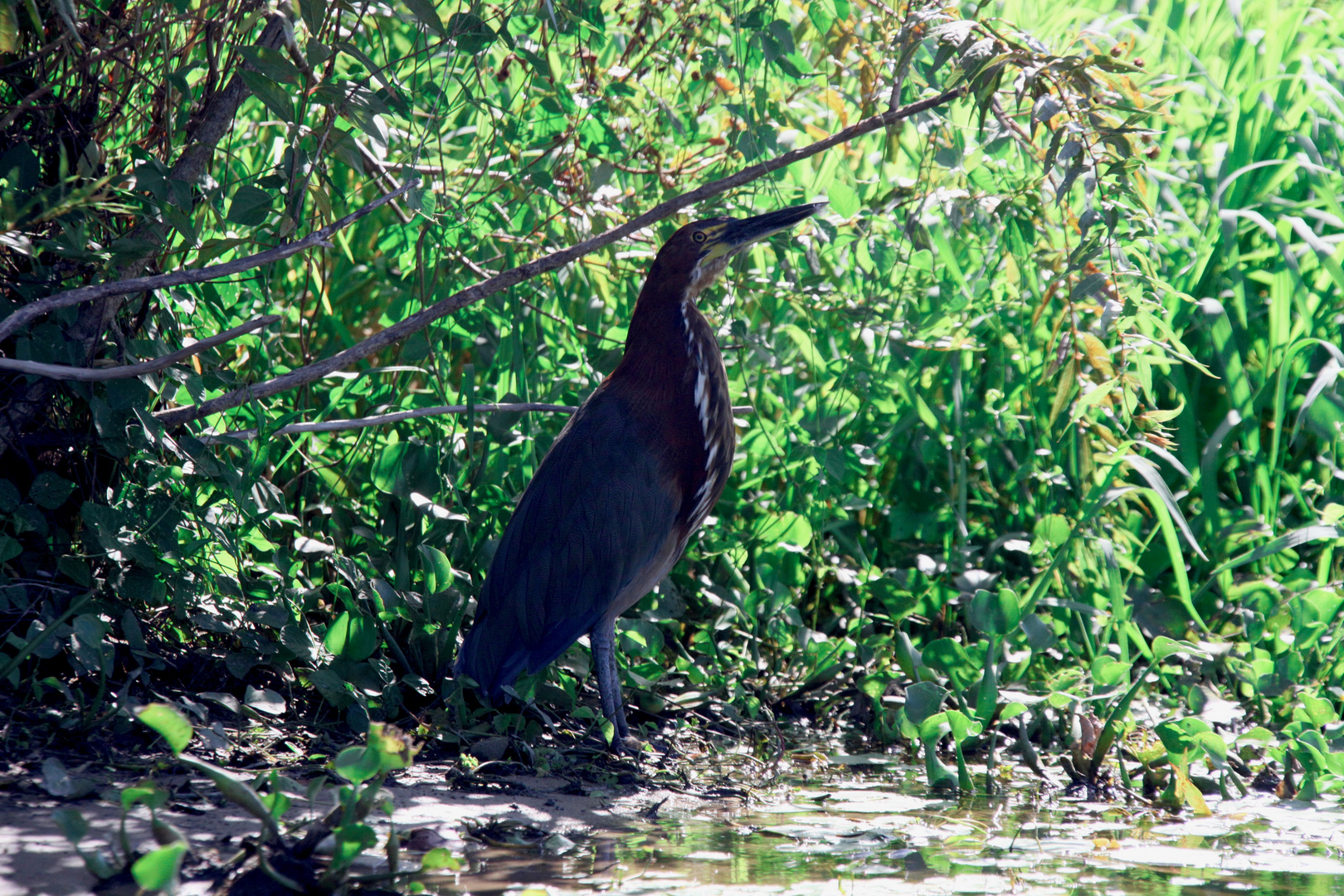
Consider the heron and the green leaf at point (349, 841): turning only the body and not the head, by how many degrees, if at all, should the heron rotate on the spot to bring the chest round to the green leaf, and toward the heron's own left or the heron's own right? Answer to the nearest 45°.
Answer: approximately 90° to the heron's own right

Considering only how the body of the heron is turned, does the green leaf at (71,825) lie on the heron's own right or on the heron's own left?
on the heron's own right

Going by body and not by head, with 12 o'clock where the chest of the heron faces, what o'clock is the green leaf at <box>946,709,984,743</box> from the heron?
The green leaf is roughly at 1 o'clock from the heron.

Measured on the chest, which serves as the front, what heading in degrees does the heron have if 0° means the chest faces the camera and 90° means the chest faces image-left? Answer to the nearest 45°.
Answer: approximately 270°

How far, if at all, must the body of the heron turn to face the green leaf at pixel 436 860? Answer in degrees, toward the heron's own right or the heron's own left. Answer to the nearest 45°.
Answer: approximately 90° to the heron's own right
